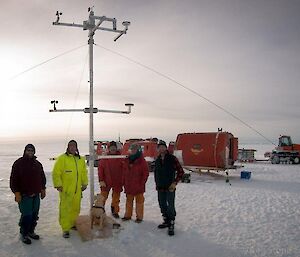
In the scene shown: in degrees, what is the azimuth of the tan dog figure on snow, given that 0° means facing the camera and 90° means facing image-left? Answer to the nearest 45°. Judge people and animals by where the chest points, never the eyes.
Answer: approximately 0°

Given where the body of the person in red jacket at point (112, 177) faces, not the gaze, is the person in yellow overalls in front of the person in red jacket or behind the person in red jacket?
in front

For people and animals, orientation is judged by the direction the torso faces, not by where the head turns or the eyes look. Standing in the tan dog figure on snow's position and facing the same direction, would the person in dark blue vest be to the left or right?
on its left

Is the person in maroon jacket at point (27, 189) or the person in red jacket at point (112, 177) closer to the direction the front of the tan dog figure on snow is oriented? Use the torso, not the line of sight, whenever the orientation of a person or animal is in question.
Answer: the person in maroon jacket

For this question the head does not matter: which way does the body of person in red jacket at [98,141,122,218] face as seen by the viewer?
toward the camera

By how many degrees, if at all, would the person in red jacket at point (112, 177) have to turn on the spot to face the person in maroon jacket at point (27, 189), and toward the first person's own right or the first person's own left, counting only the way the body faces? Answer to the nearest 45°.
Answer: approximately 45° to the first person's own right
